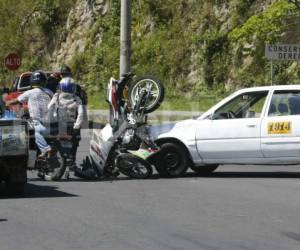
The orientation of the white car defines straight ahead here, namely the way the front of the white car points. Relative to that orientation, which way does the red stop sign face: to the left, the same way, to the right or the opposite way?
to the left

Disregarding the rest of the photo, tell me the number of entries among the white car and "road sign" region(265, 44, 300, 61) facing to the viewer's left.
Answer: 1

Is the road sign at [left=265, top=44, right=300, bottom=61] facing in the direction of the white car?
yes

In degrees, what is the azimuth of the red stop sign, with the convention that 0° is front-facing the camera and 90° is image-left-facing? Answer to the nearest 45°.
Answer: approximately 0°

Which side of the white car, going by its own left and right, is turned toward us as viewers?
left

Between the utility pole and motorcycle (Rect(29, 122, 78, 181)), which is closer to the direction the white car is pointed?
the motorcycle

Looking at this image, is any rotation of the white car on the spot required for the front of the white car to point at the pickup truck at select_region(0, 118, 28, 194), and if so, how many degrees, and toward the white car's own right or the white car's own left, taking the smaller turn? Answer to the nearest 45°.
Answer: approximately 45° to the white car's own left

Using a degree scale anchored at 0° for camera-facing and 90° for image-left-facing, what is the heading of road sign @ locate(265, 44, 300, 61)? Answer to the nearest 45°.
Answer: approximately 0°

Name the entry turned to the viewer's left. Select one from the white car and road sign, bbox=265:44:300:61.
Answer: the white car

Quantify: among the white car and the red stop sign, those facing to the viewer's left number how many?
1
